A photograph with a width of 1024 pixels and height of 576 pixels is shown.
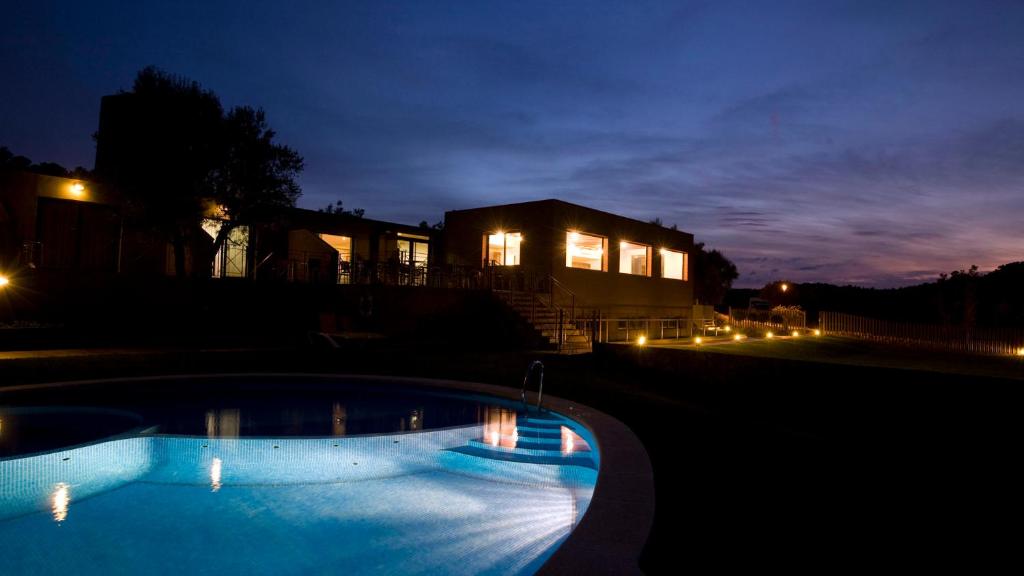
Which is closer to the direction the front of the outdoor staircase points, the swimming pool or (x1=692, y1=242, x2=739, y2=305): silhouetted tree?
the swimming pool

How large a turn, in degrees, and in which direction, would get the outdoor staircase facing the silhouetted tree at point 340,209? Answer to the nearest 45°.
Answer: approximately 180°

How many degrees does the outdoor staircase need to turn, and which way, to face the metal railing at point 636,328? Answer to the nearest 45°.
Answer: approximately 90° to its left

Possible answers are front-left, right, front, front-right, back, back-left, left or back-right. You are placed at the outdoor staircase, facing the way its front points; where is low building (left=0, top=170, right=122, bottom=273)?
back-right

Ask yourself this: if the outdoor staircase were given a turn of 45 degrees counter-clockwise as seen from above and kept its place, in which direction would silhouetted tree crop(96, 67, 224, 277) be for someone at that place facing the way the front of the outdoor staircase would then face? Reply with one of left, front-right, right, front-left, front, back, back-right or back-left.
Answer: back

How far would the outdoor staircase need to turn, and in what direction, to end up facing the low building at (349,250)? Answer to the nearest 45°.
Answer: approximately 180°

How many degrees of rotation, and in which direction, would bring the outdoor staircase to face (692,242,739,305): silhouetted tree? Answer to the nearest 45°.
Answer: approximately 90° to its left

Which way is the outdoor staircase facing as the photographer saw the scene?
facing the viewer and to the right of the viewer

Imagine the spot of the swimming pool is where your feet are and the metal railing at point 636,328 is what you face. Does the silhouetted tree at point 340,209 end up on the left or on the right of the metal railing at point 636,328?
left

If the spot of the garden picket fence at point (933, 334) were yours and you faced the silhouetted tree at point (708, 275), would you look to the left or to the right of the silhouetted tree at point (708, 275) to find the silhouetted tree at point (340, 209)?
left

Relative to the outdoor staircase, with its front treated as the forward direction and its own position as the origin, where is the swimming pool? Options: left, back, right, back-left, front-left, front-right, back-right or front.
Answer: front-right
